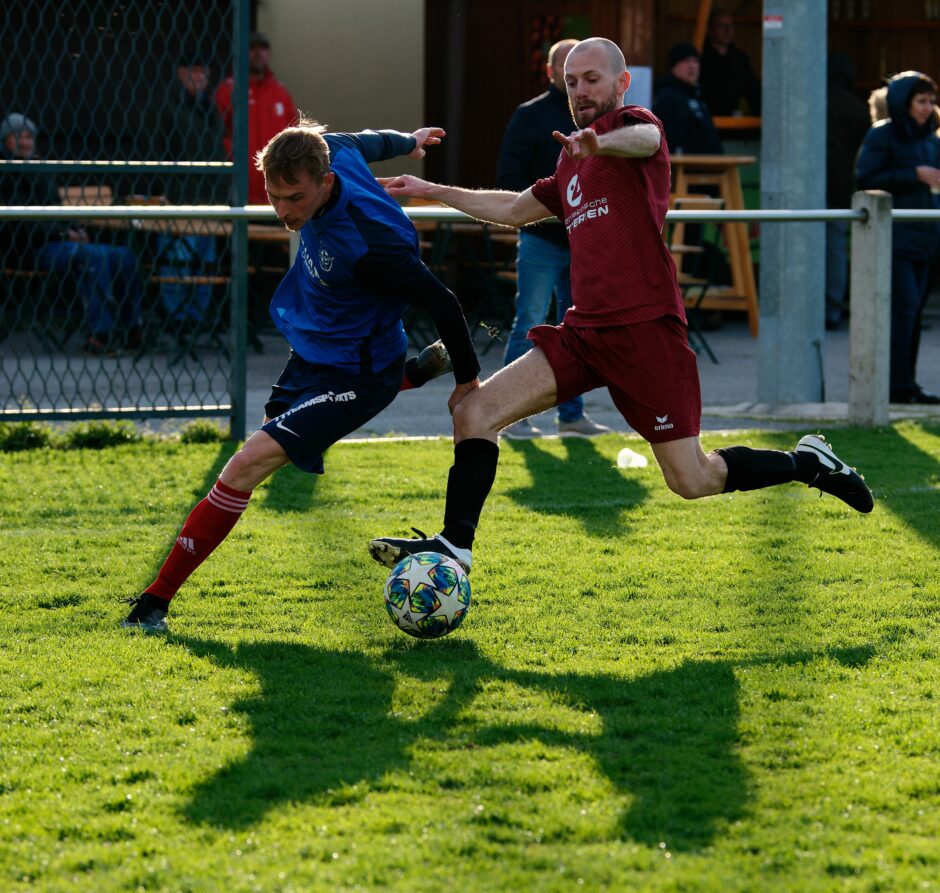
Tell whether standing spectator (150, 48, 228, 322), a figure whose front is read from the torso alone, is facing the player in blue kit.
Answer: yes

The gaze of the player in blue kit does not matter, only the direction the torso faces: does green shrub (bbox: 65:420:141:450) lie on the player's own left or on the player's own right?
on the player's own right

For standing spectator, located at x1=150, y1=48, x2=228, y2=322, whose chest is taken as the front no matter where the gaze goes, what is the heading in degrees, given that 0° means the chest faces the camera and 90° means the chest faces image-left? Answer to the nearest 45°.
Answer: approximately 0°

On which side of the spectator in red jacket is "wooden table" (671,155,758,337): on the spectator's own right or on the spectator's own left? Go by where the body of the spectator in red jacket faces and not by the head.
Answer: on the spectator's own left

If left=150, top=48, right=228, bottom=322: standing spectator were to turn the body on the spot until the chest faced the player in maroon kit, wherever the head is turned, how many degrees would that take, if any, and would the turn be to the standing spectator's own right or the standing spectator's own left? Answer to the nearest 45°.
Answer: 0° — they already face them

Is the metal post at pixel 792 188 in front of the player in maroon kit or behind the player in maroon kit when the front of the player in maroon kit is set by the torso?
behind

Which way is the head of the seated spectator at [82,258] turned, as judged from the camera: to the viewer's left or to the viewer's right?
to the viewer's right
